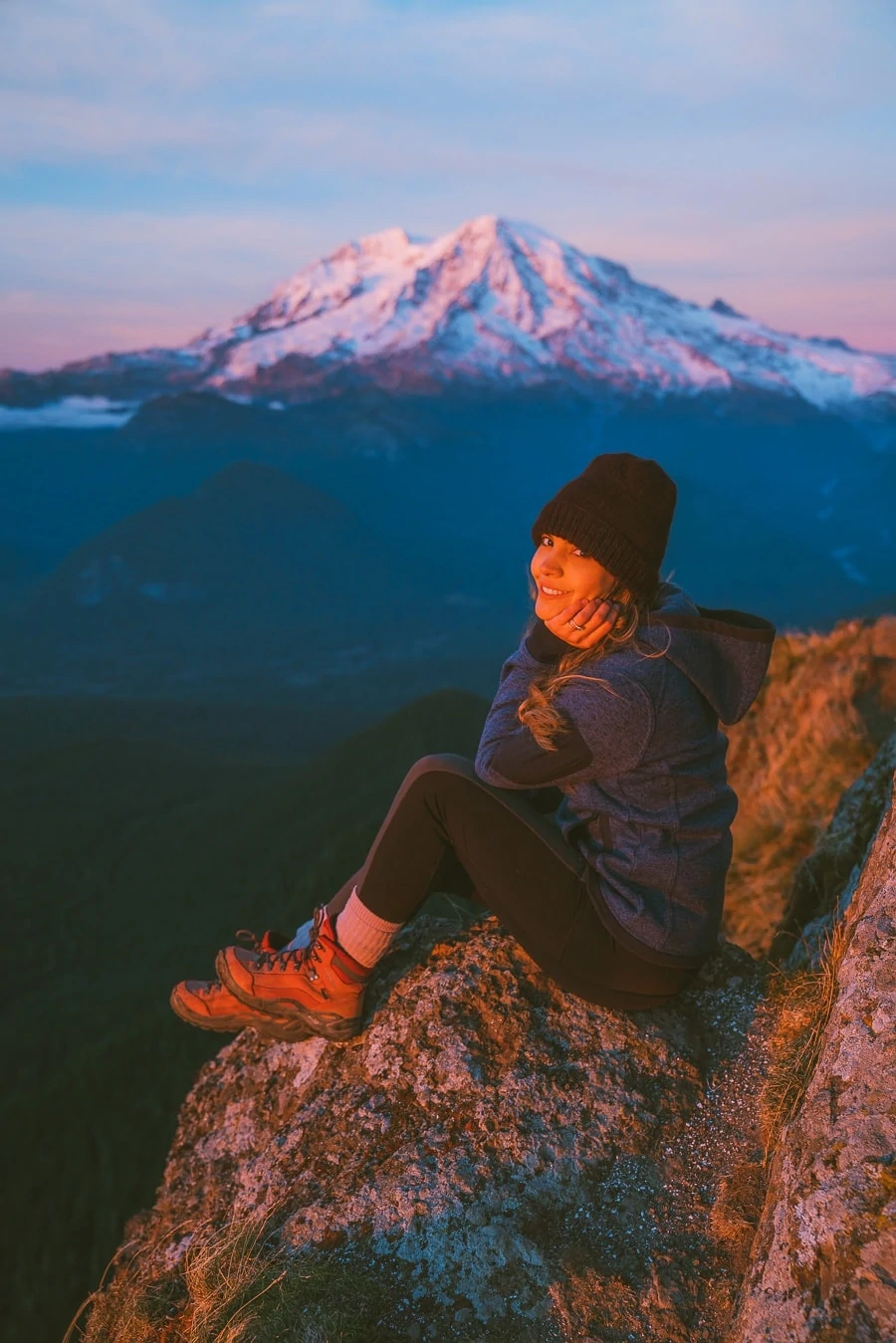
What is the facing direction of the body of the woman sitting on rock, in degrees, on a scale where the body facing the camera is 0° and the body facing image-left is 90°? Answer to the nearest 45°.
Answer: approximately 90°

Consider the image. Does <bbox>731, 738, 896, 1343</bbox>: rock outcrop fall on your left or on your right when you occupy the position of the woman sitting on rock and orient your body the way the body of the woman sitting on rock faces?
on your left

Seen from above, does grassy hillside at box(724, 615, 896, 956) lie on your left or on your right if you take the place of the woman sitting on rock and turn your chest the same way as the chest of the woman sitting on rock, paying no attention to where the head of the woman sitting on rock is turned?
on your right
